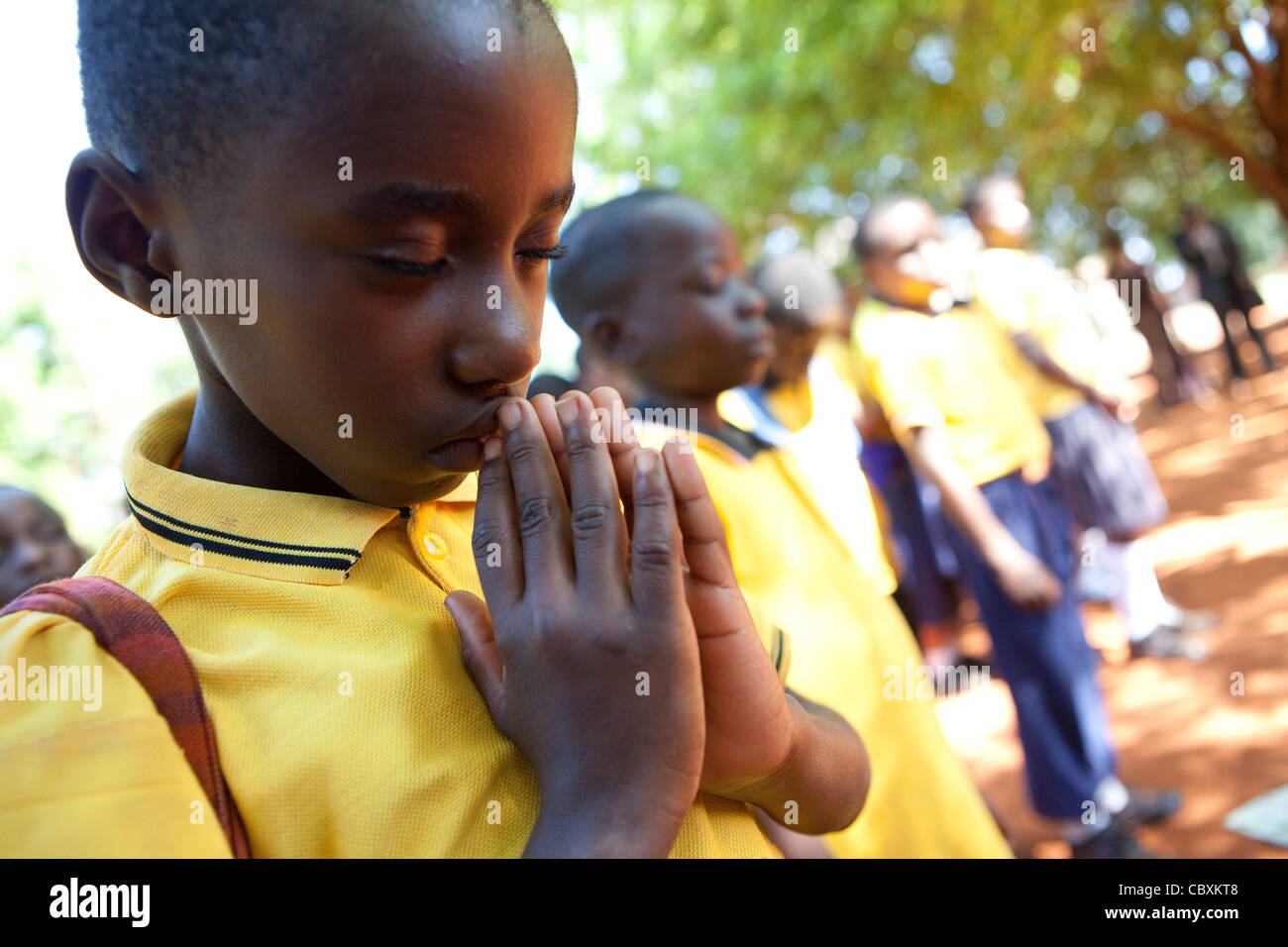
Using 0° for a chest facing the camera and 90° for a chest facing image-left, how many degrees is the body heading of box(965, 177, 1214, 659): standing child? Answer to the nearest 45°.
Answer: approximately 270°

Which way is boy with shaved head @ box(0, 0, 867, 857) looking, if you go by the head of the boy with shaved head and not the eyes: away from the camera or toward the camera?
toward the camera

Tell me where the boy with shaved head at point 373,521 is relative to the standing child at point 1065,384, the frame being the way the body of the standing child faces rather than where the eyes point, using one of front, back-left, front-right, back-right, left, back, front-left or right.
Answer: right

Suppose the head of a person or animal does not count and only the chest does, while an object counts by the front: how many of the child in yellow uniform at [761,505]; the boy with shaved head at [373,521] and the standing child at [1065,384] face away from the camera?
0

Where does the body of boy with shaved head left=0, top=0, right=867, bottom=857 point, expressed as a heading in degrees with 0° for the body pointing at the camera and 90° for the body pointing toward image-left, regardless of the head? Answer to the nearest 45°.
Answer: approximately 315°

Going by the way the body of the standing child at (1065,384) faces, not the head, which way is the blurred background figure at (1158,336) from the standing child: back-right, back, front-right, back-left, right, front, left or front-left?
left

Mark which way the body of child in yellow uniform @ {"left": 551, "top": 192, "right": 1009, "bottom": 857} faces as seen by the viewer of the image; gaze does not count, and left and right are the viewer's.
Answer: facing the viewer and to the right of the viewer

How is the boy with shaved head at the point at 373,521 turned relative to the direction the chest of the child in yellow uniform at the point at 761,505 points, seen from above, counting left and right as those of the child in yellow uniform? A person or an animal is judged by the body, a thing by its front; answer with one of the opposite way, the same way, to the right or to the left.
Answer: the same way

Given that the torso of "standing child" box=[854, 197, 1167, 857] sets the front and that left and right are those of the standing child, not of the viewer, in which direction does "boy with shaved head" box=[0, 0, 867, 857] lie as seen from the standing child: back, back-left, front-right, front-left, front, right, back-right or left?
front-right

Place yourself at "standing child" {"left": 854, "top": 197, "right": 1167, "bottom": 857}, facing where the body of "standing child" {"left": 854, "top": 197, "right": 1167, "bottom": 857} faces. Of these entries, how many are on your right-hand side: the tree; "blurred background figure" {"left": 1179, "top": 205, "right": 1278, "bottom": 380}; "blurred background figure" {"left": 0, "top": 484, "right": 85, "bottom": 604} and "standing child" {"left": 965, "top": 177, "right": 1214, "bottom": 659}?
1

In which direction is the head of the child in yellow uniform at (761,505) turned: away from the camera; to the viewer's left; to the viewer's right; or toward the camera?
to the viewer's right

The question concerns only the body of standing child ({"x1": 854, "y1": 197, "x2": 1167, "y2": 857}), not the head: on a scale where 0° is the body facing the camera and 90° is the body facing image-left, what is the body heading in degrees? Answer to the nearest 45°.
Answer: approximately 315°

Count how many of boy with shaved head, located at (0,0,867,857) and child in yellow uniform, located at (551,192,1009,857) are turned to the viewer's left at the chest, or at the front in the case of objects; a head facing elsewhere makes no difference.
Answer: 0

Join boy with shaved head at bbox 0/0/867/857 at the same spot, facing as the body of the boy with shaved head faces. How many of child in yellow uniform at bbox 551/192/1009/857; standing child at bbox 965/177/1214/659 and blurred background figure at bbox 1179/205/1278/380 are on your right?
0
